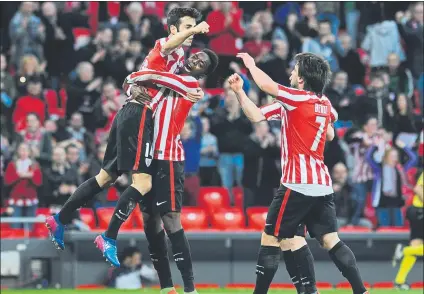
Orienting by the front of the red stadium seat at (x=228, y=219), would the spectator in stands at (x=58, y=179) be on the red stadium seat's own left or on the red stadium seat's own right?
on the red stadium seat's own right

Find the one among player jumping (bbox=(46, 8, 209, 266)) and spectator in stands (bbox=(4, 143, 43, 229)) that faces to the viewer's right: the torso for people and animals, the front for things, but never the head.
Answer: the player jumping

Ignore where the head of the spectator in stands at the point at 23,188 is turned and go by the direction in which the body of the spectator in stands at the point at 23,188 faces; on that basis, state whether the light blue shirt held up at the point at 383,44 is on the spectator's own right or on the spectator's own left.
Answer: on the spectator's own left

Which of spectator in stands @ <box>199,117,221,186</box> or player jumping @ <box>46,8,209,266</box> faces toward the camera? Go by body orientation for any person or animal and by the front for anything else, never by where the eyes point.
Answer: the spectator in stands

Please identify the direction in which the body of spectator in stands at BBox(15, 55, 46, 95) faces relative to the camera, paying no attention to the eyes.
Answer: toward the camera

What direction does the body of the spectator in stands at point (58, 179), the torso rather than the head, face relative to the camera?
toward the camera

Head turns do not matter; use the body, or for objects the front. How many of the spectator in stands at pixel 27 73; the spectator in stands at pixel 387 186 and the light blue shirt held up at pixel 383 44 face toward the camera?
3

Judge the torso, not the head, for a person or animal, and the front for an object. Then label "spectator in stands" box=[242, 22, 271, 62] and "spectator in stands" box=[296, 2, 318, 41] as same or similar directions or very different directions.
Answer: same or similar directions

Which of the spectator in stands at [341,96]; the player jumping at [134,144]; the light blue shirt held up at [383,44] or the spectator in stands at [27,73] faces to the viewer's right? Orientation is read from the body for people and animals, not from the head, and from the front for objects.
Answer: the player jumping

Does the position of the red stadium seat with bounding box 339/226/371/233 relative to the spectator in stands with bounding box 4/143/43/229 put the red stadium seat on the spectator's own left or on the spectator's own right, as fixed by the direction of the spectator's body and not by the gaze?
on the spectator's own left

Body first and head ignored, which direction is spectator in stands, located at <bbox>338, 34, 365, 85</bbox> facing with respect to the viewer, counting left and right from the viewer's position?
facing the viewer and to the left of the viewer

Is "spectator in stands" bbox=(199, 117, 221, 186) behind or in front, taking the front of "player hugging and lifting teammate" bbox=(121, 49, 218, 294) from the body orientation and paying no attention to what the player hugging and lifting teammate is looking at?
behind

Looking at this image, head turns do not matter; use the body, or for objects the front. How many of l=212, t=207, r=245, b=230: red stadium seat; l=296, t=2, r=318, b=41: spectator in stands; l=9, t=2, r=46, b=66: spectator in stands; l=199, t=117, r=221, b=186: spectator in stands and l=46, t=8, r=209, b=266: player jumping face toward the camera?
4

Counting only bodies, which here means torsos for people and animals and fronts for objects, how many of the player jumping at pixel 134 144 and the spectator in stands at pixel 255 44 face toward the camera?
1

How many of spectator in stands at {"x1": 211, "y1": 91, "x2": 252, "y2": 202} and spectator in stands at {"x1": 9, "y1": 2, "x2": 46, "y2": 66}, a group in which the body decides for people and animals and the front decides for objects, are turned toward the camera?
2

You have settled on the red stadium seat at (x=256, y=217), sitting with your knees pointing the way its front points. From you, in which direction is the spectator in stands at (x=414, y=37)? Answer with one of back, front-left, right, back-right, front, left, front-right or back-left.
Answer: back-left
